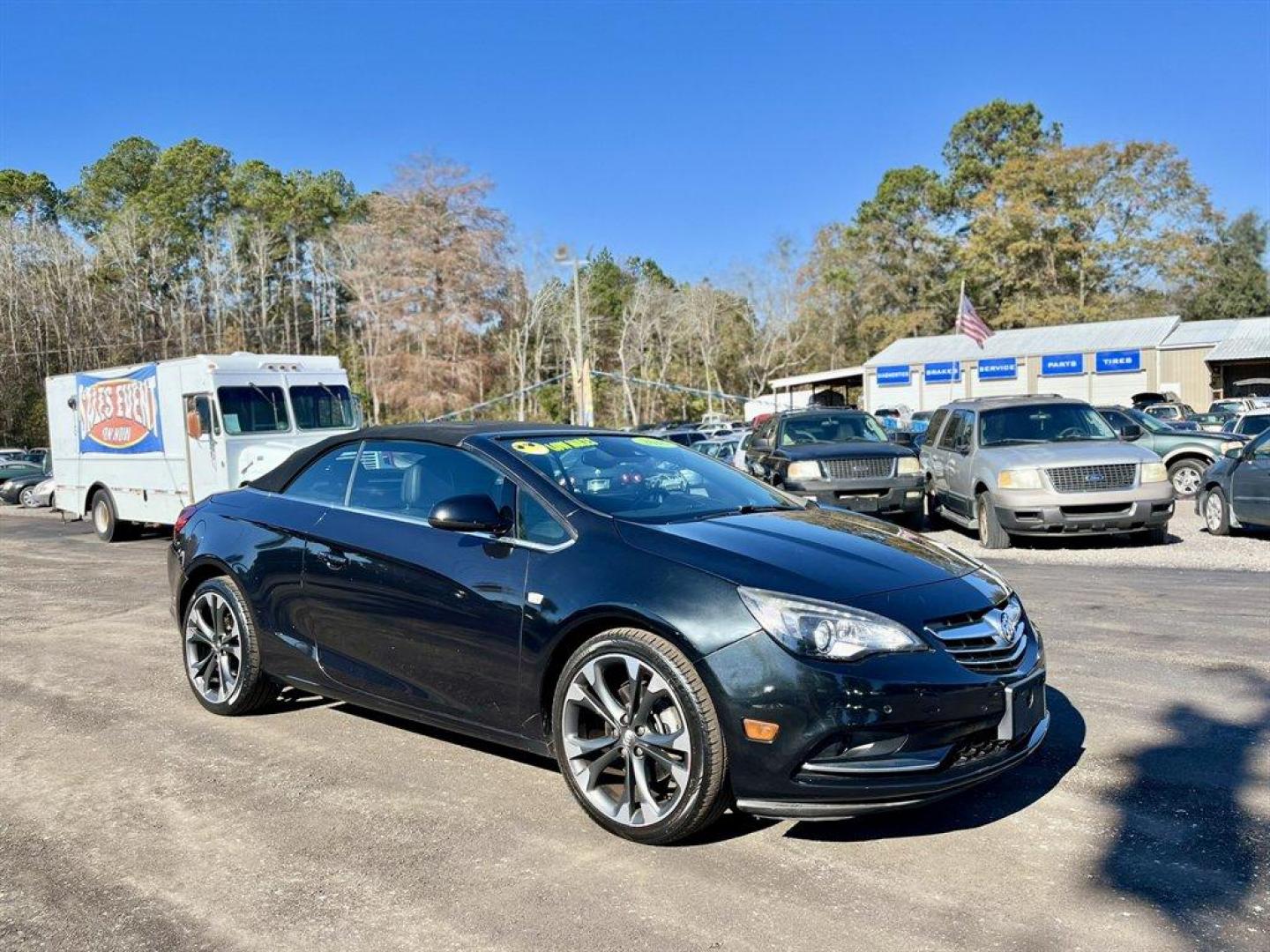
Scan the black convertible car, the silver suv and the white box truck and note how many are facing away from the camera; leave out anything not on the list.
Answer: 0

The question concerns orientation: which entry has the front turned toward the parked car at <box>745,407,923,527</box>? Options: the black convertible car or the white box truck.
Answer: the white box truck

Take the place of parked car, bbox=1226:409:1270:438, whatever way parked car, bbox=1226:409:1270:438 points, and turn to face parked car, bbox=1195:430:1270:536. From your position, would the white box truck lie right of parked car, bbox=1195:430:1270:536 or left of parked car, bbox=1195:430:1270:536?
right

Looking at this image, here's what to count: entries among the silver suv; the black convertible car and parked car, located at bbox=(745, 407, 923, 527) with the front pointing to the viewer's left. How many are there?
0

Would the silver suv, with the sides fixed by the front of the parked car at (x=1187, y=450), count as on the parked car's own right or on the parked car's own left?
on the parked car's own right

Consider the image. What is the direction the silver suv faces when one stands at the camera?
facing the viewer and to the right of the viewer

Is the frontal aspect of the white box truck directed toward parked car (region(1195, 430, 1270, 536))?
yes

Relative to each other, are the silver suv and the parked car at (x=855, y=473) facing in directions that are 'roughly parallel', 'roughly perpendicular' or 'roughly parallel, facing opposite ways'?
roughly parallel

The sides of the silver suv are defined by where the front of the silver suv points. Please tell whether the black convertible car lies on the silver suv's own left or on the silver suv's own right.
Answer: on the silver suv's own right

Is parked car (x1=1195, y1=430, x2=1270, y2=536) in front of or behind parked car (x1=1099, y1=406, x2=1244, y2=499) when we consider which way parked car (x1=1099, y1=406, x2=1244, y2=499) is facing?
in front

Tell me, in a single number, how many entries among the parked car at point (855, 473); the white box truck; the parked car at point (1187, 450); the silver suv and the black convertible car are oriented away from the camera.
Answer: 0

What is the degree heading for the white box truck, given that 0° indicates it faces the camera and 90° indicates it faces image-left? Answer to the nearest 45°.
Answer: approximately 315°

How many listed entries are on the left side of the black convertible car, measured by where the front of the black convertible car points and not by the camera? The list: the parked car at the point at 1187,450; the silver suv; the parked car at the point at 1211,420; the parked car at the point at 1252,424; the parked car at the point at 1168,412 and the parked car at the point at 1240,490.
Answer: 6

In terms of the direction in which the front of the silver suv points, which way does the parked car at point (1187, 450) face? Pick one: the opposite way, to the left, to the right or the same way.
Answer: to the left

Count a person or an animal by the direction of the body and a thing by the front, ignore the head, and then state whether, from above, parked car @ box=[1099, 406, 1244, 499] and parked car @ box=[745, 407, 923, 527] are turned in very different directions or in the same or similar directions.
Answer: same or similar directions

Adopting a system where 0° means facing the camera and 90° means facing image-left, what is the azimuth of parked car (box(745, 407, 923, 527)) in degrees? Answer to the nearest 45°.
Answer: approximately 315°

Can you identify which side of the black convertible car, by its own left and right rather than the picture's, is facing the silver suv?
left

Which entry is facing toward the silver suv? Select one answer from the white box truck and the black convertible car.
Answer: the white box truck

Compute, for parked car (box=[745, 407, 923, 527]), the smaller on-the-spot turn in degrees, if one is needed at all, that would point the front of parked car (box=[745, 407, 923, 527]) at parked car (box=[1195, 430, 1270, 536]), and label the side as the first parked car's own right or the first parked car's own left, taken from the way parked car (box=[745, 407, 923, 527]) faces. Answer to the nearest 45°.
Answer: approximately 45° to the first parked car's own left
